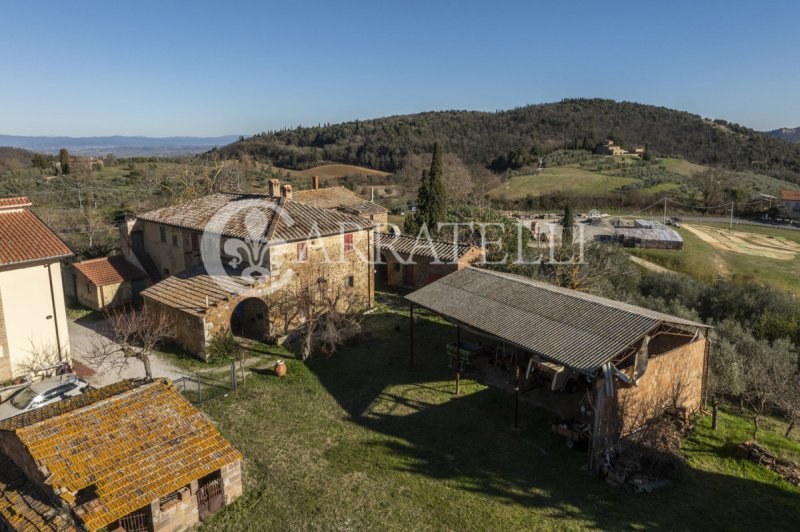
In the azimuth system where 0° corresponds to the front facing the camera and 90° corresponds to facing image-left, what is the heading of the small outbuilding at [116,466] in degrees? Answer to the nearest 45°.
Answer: approximately 315°

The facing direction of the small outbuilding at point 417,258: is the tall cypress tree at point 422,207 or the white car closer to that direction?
the white car

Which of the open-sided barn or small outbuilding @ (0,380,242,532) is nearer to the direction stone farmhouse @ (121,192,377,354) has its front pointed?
the small outbuilding

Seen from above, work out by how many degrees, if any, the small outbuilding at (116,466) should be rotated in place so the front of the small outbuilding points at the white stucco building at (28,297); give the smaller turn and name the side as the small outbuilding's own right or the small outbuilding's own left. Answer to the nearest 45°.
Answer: approximately 135° to the small outbuilding's own left

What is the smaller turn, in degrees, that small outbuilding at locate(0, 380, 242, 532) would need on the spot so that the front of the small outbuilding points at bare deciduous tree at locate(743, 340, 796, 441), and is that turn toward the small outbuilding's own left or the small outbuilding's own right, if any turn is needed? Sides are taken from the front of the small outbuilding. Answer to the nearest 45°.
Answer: approximately 45° to the small outbuilding's own left

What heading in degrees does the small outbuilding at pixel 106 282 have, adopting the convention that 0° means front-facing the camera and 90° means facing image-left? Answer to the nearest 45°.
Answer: approximately 315°

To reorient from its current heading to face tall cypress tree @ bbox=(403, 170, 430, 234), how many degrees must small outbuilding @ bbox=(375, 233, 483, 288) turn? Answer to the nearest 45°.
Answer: approximately 135° to its right

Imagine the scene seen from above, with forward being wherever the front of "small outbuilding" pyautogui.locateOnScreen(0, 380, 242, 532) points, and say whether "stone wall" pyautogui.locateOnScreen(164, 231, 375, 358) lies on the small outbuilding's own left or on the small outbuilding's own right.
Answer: on the small outbuilding's own left

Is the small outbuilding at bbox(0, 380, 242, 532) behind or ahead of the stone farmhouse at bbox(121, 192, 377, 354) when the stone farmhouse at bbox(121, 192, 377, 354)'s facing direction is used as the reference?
ahead

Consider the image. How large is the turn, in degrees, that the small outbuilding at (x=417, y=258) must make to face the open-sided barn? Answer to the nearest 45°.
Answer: approximately 45° to its left

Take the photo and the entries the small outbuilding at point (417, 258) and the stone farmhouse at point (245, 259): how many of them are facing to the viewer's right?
0
